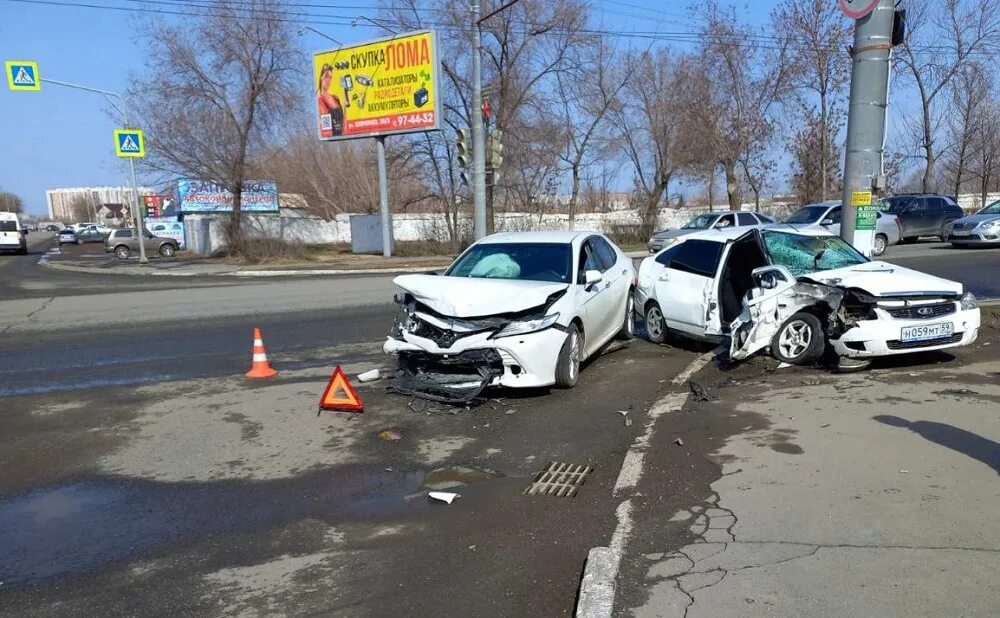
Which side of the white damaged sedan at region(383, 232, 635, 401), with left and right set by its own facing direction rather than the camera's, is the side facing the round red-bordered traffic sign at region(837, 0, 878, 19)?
back

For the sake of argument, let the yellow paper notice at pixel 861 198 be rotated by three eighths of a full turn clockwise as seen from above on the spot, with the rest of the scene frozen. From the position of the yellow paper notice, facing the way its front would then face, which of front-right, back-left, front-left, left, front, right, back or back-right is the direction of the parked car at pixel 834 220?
front-right

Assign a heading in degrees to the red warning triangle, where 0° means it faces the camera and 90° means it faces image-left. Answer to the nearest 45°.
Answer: approximately 0°

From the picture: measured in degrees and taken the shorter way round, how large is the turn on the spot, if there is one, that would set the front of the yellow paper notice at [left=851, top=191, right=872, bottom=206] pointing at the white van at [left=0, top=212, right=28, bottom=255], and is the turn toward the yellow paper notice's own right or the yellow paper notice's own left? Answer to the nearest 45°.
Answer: approximately 90° to the yellow paper notice's own right

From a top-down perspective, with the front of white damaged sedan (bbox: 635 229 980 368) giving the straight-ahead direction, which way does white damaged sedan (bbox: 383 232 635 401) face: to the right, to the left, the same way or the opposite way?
to the right

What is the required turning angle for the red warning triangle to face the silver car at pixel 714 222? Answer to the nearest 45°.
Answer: approximately 135° to its left

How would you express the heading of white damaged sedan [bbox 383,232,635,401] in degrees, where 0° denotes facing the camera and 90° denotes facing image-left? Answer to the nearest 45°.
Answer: approximately 45°

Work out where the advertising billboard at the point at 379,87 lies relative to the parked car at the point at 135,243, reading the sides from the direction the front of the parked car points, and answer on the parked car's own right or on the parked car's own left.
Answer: on the parked car's own right
